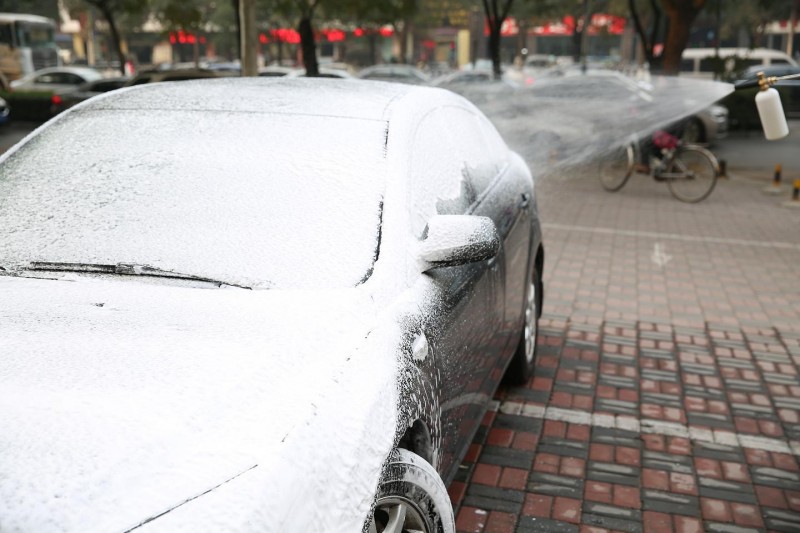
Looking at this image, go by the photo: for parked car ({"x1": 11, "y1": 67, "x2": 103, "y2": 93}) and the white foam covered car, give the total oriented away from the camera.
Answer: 0

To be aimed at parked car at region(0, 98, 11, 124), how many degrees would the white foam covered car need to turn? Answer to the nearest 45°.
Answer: approximately 135° to its right

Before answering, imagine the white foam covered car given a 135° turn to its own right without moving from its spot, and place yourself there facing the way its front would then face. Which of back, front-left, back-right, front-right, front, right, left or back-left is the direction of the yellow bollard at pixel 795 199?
front-right

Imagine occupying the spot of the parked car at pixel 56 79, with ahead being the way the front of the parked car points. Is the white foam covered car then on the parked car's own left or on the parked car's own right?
on the parked car's own left

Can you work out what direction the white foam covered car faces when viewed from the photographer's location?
facing the viewer and to the left of the viewer

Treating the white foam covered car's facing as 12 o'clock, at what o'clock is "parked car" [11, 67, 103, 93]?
The parked car is roughly at 4 o'clock from the white foam covered car.

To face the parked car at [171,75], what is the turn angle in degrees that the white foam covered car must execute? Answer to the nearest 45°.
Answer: approximately 135° to its right

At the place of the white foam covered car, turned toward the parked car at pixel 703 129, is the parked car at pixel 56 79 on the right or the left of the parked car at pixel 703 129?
left

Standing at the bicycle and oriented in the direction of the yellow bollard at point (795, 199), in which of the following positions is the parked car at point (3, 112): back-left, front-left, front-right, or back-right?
back-left

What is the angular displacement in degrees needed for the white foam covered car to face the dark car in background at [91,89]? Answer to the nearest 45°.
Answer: approximately 135° to its right

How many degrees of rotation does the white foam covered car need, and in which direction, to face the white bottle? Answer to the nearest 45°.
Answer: approximately 180°

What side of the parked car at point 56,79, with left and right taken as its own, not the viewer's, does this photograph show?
left

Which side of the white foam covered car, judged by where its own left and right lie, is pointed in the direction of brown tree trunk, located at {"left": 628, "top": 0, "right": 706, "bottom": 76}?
back

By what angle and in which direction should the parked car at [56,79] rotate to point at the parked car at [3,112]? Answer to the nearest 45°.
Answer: approximately 90° to its left
